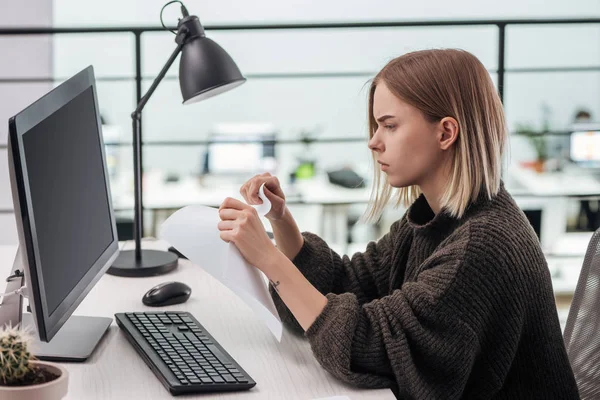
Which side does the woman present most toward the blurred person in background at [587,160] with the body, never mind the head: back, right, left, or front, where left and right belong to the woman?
right

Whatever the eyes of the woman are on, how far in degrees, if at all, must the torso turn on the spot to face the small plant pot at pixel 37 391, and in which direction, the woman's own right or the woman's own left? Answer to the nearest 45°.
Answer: approximately 45° to the woman's own left

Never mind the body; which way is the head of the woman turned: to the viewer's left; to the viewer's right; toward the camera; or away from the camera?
to the viewer's left

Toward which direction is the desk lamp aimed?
to the viewer's right

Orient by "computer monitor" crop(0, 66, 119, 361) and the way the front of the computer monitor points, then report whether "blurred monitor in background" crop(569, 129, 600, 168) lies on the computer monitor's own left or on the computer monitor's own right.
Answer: on the computer monitor's own left

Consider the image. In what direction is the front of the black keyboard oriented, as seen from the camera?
facing to the right of the viewer

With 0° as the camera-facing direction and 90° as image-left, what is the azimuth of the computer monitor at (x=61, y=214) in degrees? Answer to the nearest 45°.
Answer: approximately 315°

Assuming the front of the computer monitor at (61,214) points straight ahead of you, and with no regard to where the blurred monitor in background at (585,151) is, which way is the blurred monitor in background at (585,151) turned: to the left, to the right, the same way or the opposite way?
to the right
